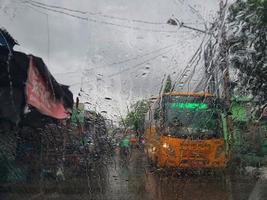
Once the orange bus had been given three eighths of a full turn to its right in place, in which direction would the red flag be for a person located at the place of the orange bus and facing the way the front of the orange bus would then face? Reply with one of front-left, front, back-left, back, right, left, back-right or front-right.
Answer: front-left

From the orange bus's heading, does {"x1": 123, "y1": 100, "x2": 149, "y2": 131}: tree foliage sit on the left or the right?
on its right

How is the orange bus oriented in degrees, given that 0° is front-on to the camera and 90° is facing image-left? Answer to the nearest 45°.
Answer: approximately 0°
